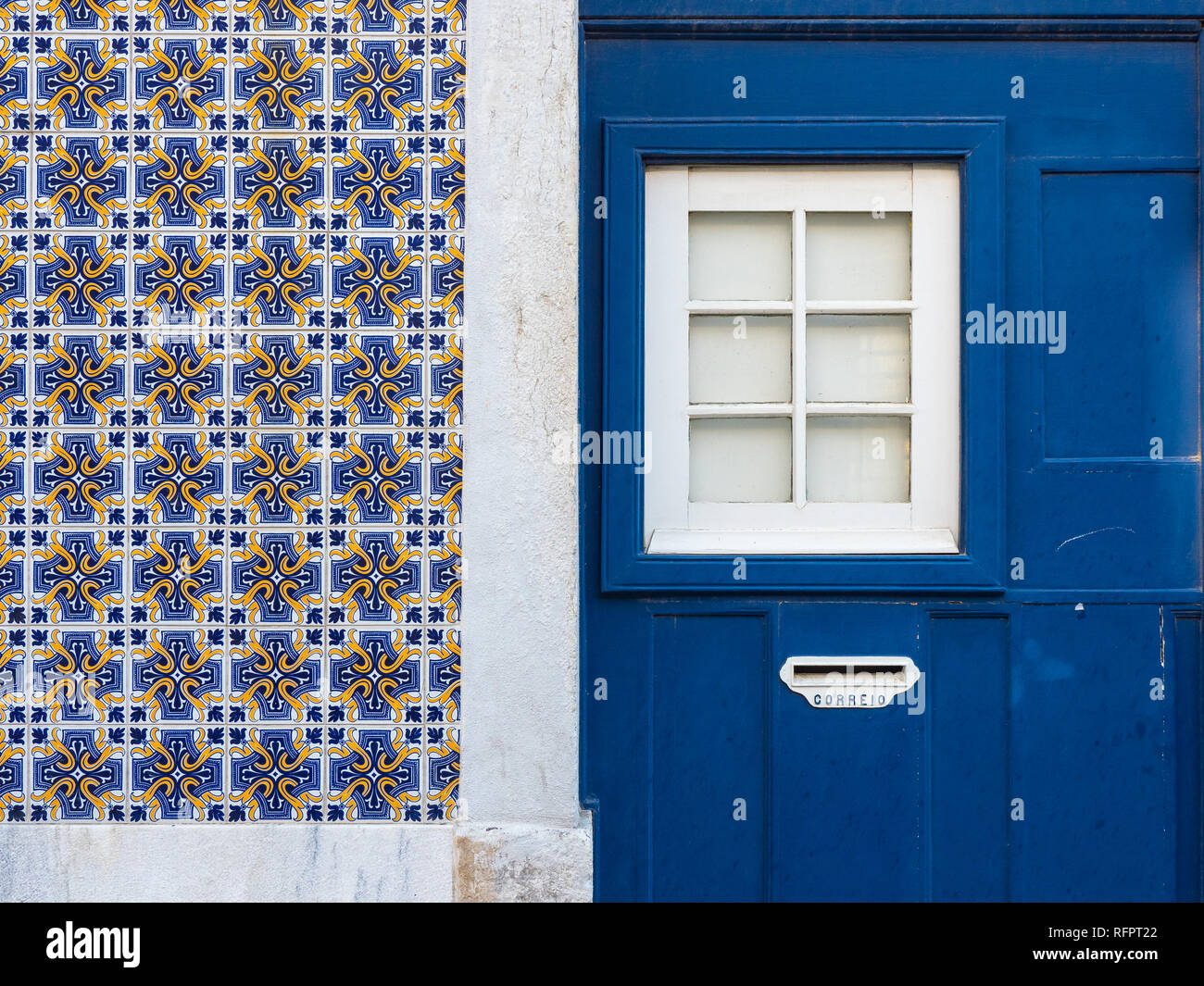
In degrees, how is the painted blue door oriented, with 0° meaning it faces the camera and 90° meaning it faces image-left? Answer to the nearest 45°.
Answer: approximately 0°
